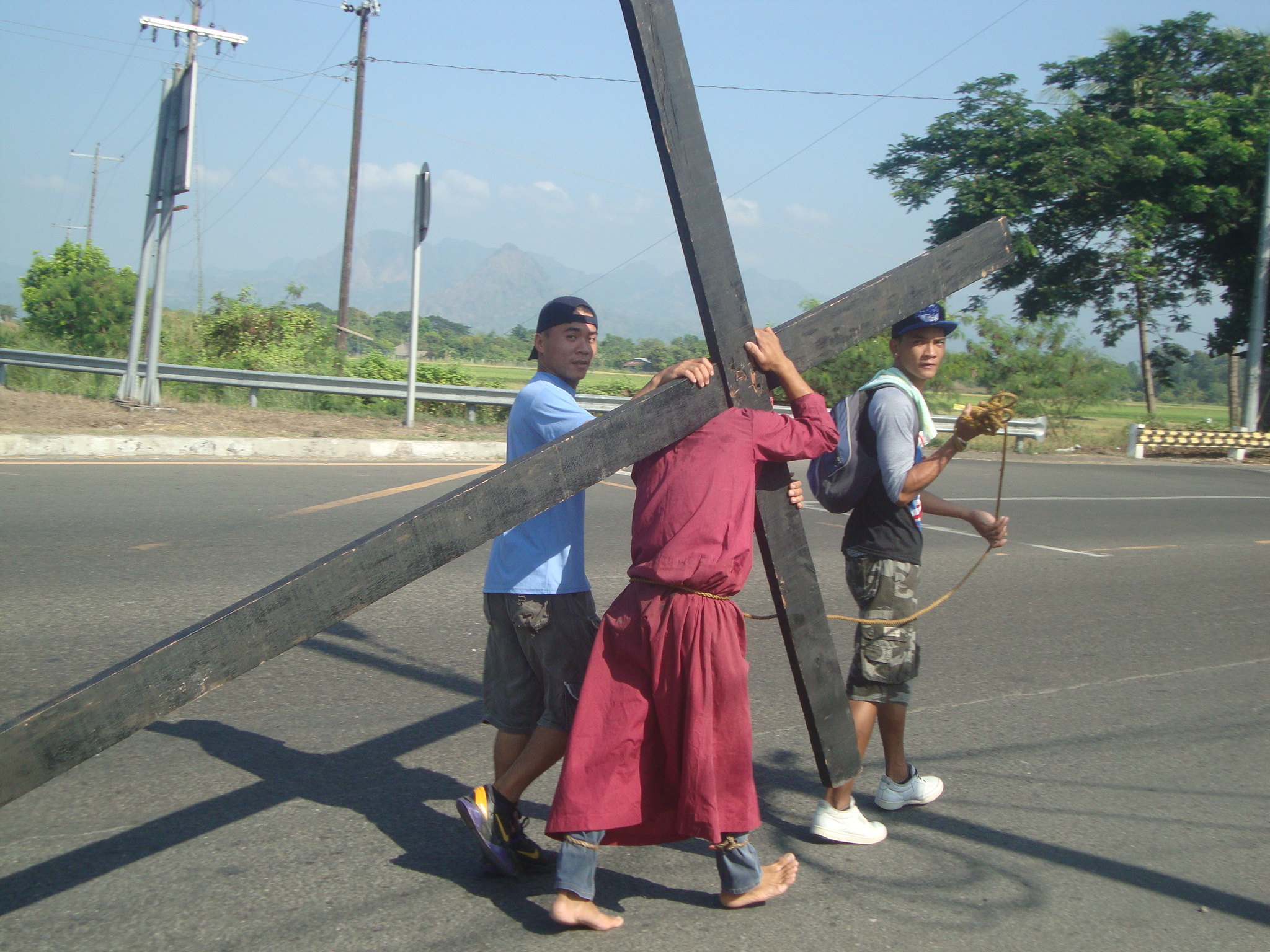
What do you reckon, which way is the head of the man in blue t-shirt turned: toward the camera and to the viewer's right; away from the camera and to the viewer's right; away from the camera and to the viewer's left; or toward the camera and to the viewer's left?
toward the camera and to the viewer's right

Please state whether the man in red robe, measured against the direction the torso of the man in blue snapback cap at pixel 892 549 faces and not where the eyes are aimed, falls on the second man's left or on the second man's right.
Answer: on the second man's right

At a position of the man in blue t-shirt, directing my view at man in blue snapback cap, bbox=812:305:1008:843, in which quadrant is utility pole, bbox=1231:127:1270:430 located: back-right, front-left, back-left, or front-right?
front-left

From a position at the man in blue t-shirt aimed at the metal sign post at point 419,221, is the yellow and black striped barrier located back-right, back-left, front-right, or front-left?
front-right
